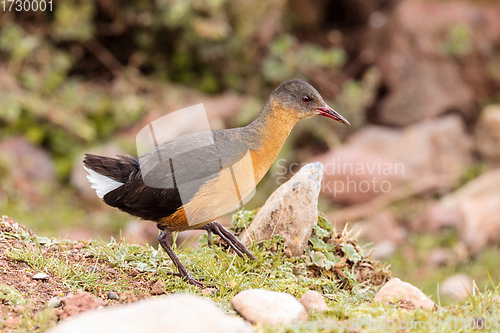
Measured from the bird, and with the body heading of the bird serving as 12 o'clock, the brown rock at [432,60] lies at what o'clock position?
The brown rock is roughly at 10 o'clock from the bird.

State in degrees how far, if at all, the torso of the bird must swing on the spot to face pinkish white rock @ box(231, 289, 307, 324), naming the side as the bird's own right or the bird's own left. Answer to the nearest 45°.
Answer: approximately 90° to the bird's own right

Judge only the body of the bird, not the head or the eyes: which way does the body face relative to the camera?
to the viewer's right

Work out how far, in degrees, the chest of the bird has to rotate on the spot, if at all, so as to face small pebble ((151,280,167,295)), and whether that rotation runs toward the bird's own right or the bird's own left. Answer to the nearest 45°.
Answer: approximately 135° to the bird's own right

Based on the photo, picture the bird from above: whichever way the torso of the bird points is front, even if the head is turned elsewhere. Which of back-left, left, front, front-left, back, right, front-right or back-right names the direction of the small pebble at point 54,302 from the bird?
back-right

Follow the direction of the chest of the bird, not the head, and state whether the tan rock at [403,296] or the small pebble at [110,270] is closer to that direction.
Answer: the tan rock

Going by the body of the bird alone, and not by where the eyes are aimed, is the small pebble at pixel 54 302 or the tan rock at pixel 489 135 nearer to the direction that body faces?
the tan rock
